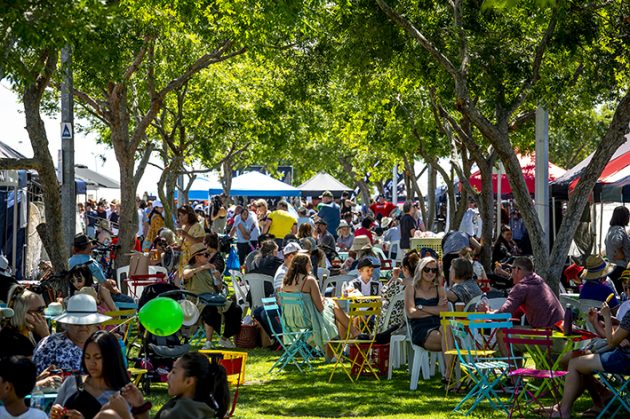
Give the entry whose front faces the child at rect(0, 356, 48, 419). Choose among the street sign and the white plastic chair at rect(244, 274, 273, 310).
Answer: the street sign

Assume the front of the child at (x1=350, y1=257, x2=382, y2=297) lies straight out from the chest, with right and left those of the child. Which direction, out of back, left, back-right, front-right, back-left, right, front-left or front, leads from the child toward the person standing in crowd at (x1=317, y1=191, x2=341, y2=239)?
back

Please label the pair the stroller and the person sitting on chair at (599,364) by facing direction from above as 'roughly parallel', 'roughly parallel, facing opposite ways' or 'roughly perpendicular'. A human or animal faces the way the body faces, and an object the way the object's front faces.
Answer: roughly perpendicular
